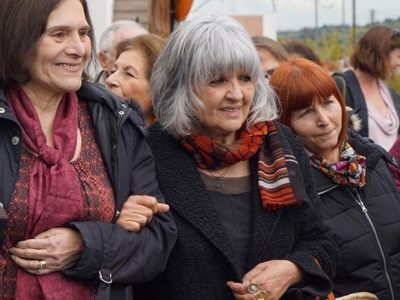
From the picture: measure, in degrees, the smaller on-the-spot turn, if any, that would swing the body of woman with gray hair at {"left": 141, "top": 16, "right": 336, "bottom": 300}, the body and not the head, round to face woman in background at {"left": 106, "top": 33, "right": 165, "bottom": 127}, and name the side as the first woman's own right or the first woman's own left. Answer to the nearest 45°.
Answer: approximately 135° to the first woman's own right

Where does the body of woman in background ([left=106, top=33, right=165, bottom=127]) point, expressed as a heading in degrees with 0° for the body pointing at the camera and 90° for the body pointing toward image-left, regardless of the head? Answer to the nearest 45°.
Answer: approximately 45°

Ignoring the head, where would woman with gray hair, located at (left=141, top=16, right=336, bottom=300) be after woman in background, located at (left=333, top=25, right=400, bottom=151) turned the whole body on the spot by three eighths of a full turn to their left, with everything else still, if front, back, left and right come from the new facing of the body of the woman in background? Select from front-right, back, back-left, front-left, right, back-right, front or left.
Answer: back

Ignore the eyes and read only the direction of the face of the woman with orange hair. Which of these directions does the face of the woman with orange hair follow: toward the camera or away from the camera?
toward the camera

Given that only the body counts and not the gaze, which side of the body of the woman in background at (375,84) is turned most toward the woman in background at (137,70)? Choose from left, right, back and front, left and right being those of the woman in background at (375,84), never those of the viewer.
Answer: right

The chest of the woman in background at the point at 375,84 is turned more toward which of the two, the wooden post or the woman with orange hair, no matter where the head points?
the woman with orange hair

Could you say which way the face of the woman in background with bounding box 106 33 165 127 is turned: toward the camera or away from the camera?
toward the camera

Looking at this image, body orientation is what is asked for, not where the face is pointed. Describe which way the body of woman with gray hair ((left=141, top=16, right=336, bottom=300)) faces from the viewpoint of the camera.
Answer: toward the camera

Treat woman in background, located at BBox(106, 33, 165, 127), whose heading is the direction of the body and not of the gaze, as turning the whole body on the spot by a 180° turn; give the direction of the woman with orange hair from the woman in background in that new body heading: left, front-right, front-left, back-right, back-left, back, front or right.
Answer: right

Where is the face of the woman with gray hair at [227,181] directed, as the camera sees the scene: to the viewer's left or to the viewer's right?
to the viewer's right

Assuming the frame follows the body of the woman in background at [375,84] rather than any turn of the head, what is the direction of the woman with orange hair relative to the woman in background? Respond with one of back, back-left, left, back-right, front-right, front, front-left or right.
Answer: front-right

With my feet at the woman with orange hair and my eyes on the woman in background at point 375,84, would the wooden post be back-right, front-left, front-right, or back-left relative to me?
front-left

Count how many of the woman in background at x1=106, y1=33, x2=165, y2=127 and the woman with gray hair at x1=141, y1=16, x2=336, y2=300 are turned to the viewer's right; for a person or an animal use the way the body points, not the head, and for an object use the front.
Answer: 0

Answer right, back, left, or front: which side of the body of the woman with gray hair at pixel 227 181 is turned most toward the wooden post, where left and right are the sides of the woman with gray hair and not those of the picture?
back

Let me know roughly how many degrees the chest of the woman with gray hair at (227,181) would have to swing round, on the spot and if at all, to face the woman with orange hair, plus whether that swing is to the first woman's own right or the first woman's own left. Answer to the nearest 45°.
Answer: approximately 135° to the first woman's own left
